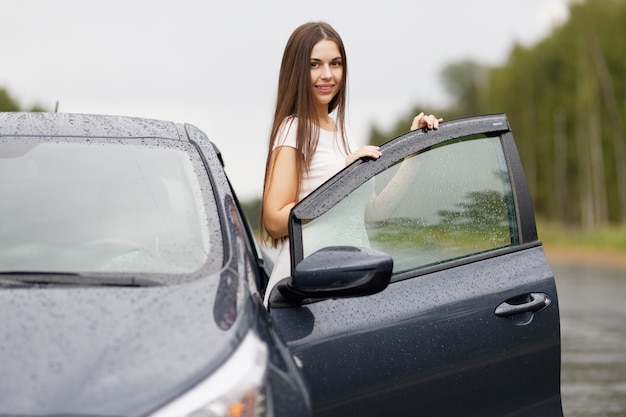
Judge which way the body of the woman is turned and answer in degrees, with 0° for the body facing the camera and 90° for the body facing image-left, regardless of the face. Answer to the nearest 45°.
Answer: approximately 315°

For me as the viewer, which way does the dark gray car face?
facing the viewer

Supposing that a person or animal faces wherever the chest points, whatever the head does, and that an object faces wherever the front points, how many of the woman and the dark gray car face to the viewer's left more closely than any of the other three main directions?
0
